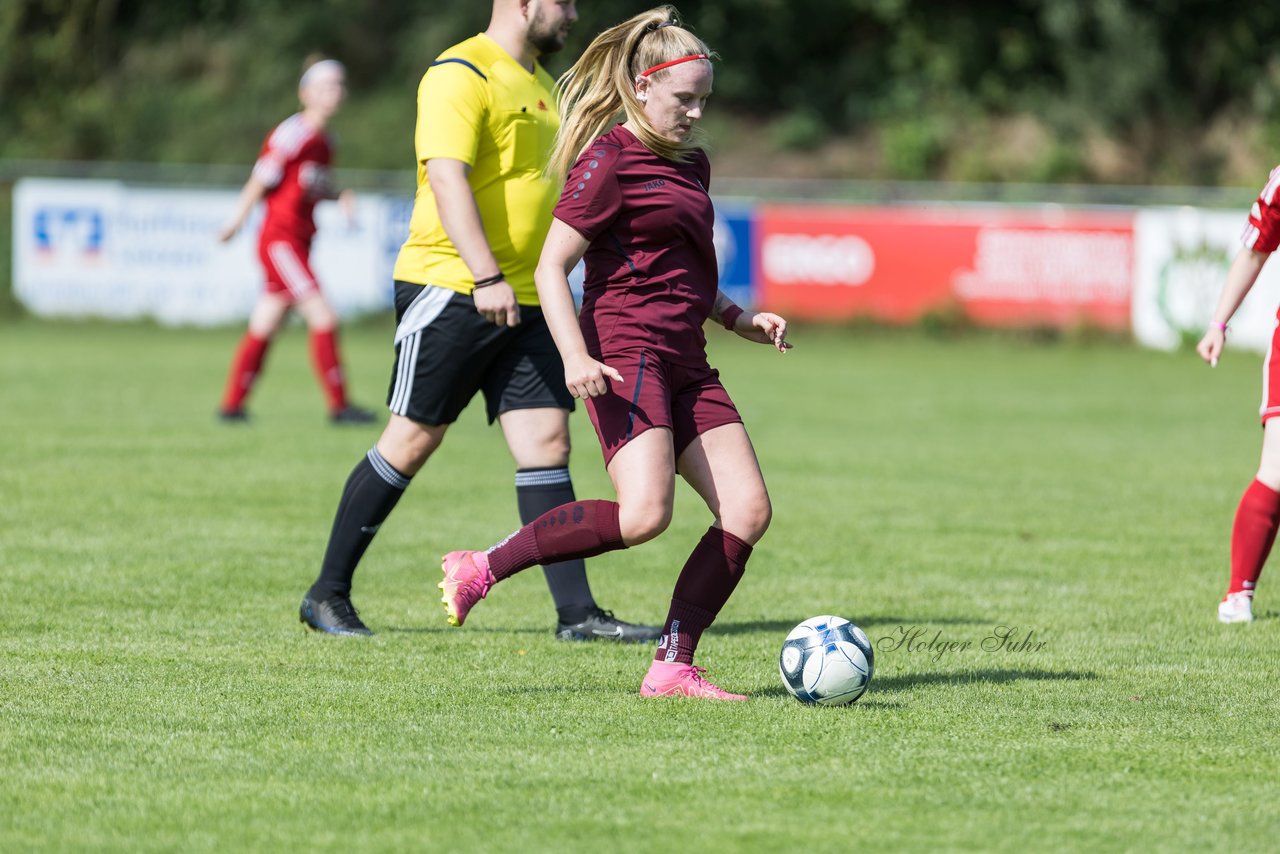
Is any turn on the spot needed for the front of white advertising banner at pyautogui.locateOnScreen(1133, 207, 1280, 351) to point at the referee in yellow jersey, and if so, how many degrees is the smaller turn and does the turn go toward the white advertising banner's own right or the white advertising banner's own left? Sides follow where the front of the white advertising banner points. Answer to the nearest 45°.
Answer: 0° — it already faces them

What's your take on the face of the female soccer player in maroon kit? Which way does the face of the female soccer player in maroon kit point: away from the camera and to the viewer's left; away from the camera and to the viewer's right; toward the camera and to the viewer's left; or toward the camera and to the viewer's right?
toward the camera and to the viewer's right

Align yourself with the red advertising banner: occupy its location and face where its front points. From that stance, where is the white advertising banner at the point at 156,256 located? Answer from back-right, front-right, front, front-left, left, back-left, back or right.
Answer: right

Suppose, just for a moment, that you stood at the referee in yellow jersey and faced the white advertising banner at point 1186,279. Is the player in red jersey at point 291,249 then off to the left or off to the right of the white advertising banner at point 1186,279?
left

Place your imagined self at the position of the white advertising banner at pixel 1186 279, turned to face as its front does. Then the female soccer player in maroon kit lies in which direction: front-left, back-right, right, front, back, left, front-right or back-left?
front

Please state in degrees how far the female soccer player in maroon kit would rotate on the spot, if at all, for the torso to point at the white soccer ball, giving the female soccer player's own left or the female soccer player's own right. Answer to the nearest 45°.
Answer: approximately 45° to the female soccer player's own left

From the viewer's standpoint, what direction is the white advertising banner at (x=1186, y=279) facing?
toward the camera

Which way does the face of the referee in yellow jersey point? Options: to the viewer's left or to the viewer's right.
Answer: to the viewer's right

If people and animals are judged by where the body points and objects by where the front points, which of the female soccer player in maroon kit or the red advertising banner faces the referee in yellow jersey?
the red advertising banner

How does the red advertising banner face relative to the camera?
toward the camera

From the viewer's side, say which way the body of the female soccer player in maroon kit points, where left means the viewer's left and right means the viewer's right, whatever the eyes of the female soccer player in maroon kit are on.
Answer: facing the viewer and to the right of the viewer

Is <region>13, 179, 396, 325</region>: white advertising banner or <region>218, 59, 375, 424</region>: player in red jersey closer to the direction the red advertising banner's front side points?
the player in red jersey

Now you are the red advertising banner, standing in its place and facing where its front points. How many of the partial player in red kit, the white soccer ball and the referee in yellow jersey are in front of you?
3

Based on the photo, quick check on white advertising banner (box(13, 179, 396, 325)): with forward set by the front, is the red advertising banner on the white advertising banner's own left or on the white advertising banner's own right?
on the white advertising banner's own left

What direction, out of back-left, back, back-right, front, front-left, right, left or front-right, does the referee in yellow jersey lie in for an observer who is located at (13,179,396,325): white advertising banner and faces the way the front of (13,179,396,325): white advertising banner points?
front
